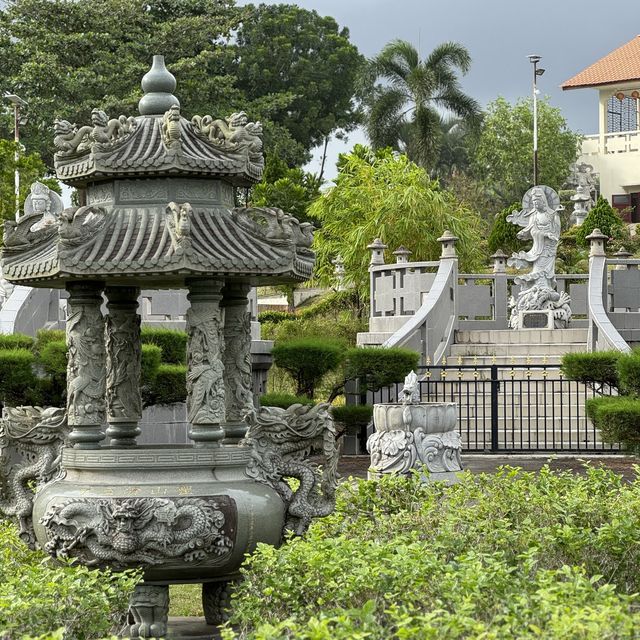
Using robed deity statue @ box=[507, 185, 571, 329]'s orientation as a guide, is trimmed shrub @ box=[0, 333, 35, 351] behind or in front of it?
in front

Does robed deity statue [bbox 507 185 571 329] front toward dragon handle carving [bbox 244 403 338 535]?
yes

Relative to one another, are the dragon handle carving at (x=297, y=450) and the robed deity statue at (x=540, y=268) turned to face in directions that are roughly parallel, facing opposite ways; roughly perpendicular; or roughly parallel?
roughly perpendicular

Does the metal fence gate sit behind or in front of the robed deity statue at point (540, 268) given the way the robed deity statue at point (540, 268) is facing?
in front

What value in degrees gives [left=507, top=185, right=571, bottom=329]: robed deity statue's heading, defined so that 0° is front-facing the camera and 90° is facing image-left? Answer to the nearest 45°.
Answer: approximately 0°

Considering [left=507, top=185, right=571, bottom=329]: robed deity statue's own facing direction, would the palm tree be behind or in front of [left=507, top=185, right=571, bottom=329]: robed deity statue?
behind

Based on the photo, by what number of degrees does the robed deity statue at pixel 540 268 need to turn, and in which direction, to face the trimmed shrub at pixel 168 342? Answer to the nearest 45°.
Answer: approximately 45° to its right
